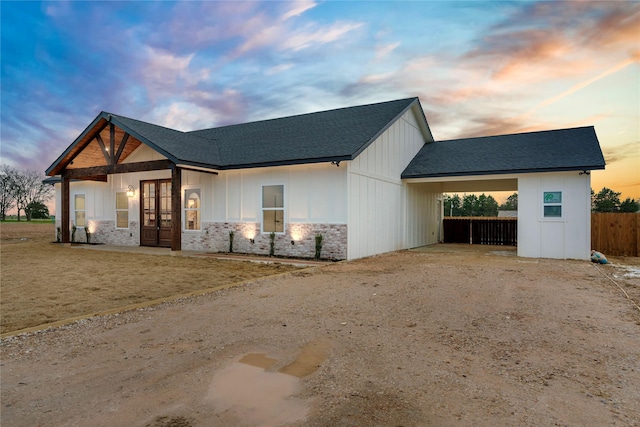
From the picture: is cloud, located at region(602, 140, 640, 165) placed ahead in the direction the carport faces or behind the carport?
behind

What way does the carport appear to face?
toward the camera

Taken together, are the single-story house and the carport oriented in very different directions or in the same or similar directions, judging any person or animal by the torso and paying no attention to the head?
same or similar directions

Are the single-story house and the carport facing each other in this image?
no

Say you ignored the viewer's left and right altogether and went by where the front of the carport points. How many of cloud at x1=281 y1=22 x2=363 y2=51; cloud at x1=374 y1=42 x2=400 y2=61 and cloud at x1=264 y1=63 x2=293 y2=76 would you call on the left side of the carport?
0

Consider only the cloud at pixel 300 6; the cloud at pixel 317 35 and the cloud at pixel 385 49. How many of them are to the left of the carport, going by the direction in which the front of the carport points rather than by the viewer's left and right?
0

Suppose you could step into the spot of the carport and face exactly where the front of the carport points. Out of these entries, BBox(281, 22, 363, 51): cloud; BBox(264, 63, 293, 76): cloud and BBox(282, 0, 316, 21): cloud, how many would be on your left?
0

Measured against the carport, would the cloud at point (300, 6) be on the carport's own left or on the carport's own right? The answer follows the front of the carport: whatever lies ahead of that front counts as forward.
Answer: on the carport's own right

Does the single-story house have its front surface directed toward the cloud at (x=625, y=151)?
no

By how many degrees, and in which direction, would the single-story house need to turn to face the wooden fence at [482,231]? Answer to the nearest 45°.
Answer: approximately 180°

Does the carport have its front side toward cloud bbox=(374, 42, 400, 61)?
no

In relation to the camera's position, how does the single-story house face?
facing the viewer and to the left of the viewer

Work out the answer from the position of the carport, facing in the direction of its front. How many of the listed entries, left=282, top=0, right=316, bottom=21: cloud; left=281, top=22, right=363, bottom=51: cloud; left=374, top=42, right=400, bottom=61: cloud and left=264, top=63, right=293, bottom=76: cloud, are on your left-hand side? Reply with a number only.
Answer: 0
